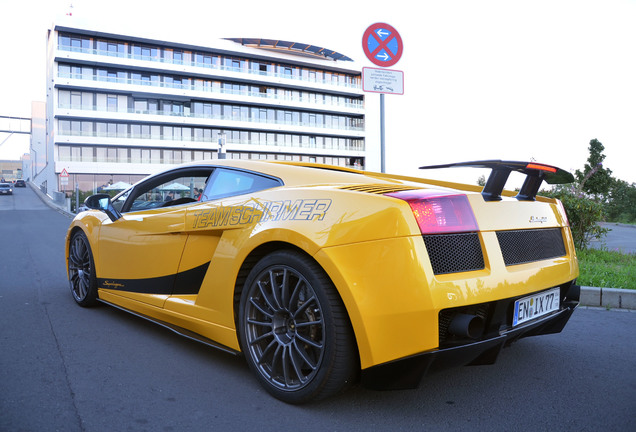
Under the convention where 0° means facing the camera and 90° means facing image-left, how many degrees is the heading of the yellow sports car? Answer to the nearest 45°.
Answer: approximately 135°

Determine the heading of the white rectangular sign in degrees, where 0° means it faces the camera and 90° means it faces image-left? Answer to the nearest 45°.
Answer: approximately 0°

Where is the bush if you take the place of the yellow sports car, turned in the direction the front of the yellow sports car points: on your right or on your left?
on your right

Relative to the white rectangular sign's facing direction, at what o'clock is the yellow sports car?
The yellow sports car is roughly at 12 o'clock from the white rectangular sign.

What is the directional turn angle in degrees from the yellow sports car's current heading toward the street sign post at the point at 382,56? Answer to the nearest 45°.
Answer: approximately 45° to its right

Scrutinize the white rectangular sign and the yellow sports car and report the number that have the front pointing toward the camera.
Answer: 1

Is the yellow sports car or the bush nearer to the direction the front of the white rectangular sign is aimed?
the yellow sports car

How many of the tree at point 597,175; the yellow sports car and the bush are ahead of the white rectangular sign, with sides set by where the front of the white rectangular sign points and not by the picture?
1
